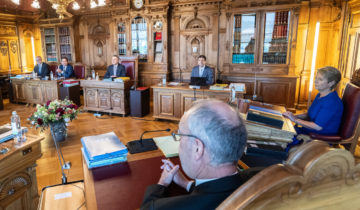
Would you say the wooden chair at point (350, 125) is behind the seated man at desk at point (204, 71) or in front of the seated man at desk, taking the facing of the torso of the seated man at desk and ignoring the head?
in front

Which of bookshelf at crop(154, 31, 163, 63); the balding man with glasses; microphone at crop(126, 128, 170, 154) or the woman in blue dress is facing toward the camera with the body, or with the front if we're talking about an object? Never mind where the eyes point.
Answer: the bookshelf

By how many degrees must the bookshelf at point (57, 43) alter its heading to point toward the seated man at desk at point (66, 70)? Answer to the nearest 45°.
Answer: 0° — it already faces them

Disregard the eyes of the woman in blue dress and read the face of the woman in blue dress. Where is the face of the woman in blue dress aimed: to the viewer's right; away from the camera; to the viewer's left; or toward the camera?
to the viewer's left

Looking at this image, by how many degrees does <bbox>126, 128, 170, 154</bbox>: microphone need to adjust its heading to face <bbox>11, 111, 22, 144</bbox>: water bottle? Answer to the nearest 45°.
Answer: approximately 135° to its left

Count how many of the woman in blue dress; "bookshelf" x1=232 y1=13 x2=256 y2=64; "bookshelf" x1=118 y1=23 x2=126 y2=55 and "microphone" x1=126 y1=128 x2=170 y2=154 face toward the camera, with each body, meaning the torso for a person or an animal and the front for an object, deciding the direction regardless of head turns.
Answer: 2

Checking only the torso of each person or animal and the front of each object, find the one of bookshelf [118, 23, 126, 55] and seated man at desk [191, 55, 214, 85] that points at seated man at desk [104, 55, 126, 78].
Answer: the bookshelf

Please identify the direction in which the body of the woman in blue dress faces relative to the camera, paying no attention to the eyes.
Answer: to the viewer's left

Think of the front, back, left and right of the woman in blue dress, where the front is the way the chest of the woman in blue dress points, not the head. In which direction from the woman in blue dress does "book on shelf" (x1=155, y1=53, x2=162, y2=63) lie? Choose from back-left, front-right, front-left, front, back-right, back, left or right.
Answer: front-right

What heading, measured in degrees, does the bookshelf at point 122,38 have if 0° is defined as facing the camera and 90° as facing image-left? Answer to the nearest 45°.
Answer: approximately 0°

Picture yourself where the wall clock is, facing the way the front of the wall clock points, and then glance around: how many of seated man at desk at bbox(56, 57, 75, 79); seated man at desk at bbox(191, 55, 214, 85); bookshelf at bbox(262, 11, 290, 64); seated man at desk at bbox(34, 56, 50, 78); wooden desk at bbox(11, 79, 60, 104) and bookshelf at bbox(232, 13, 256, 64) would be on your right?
3
